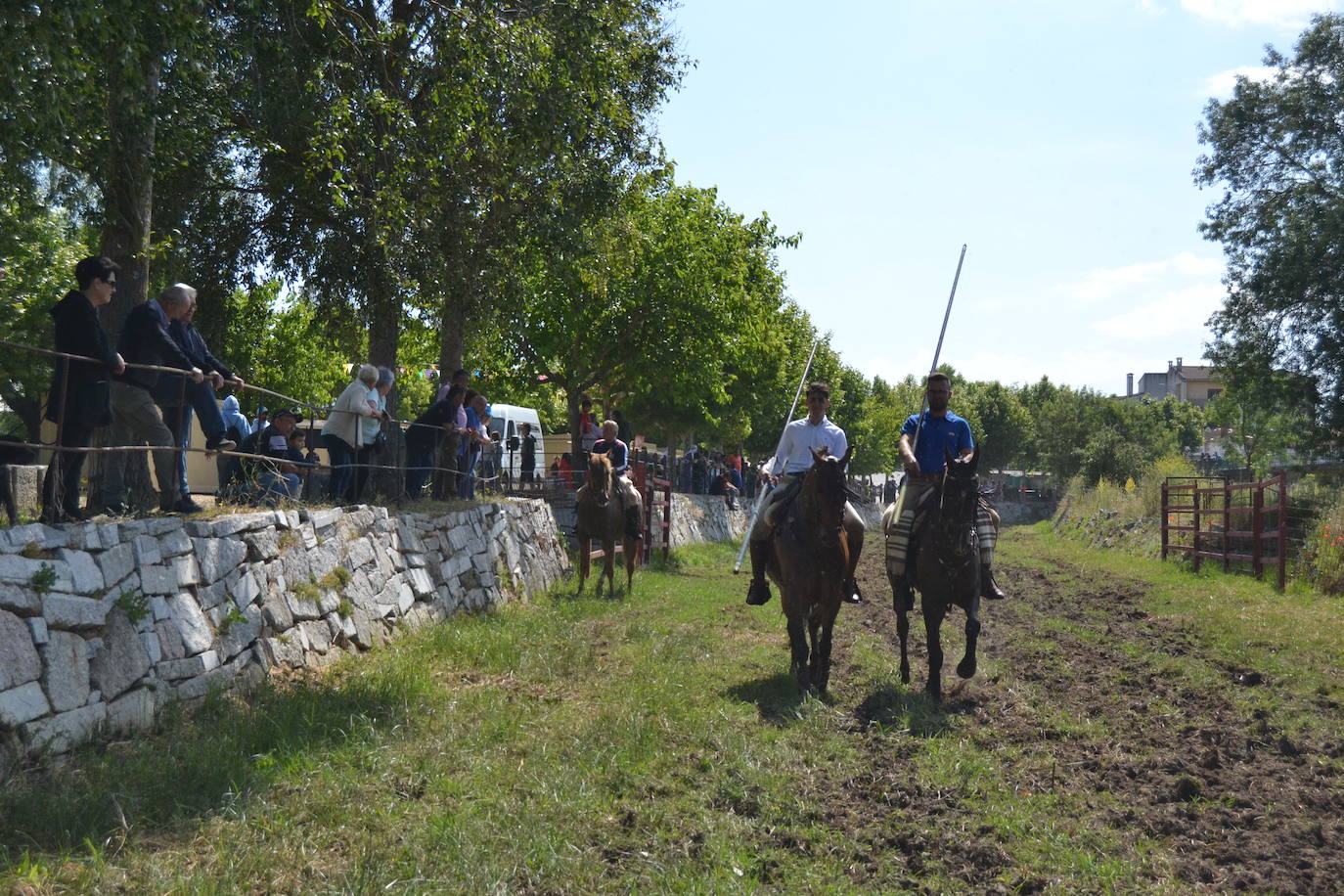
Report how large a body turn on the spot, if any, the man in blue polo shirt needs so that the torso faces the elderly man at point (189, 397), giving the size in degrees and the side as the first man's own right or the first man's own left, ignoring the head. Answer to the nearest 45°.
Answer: approximately 90° to the first man's own right

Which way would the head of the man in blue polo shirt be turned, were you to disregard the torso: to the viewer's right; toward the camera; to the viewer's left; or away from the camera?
toward the camera

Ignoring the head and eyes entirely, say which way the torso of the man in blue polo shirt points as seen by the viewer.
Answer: toward the camera

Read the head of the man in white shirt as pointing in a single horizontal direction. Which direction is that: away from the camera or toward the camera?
toward the camera

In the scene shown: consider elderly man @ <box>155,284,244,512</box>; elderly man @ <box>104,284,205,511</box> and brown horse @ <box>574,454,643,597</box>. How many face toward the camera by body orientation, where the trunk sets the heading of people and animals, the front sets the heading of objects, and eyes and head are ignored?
1

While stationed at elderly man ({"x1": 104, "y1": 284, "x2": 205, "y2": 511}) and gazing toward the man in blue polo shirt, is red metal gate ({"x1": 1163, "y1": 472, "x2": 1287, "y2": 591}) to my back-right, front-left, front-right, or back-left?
front-left

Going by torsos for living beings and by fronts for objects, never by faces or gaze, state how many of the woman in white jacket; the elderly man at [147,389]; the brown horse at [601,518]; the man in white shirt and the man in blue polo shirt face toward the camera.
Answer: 3

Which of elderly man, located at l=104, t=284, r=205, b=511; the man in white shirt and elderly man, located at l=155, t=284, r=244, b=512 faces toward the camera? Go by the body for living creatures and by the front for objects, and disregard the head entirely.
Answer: the man in white shirt

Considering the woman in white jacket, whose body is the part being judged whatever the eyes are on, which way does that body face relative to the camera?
to the viewer's right

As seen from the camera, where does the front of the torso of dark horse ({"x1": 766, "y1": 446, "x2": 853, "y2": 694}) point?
toward the camera

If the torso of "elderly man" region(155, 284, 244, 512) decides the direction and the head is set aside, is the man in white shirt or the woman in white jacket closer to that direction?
the man in white shirt

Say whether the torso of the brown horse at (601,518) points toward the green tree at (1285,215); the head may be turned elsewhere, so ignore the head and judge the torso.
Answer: no

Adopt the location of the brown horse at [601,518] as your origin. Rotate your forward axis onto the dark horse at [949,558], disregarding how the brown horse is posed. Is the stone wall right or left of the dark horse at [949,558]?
right

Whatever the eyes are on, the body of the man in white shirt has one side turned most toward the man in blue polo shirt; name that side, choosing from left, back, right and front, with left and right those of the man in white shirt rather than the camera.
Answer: left

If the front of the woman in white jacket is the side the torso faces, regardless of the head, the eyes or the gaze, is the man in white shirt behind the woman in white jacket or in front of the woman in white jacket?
in front

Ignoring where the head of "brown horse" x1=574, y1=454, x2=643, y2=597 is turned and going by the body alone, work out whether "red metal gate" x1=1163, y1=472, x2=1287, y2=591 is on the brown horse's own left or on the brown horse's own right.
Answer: on the brown horse's own left

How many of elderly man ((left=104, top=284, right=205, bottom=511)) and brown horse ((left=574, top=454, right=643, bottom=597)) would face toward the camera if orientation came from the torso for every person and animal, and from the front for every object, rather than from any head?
1

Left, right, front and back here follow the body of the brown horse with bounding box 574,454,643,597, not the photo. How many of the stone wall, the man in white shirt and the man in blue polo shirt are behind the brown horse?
0

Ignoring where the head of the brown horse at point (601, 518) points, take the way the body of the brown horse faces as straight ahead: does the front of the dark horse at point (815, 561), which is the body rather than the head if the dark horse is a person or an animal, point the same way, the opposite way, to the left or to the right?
the same way

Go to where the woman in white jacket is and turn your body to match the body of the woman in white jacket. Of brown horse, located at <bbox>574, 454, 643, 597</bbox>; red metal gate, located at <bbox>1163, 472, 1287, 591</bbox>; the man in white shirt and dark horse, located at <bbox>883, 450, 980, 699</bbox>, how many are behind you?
0
